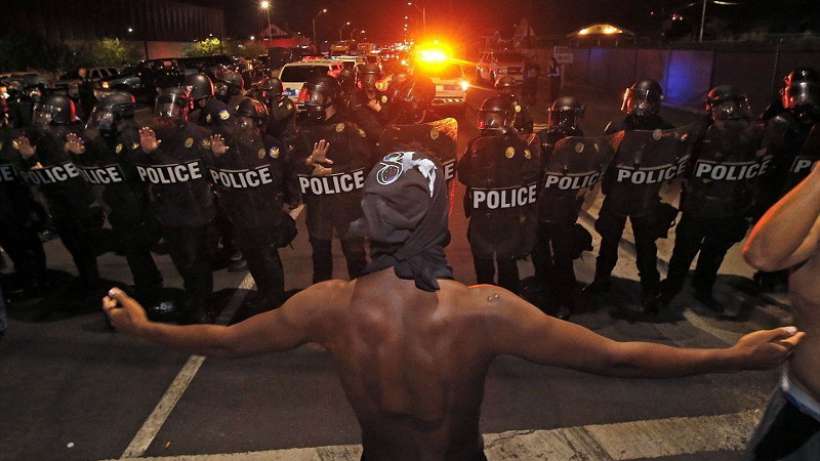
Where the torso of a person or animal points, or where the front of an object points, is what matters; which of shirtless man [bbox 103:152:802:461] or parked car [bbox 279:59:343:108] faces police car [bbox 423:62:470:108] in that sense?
the shirtless man

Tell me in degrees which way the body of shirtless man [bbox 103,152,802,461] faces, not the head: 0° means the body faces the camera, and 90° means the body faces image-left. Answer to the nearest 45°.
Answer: approximately 180°

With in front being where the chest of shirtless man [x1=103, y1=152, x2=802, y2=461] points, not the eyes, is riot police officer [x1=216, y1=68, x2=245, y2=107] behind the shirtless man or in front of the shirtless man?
in front

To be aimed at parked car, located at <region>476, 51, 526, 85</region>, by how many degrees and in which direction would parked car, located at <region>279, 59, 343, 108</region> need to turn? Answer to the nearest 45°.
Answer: approximately 45° to its right

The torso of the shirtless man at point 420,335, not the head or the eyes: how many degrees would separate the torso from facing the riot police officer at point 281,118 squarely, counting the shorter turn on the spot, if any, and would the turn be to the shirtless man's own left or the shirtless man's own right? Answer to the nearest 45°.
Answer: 0° — they already face them

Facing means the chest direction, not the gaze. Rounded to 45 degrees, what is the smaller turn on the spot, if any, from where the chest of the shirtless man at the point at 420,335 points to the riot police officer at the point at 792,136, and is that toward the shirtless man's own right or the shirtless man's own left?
approximately 45° to the shirtless man's own right

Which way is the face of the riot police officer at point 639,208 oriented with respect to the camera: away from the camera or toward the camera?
toward the camera

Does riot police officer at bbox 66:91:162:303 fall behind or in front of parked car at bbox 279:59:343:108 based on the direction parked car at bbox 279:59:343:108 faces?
in front

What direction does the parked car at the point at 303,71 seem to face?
away from the camera

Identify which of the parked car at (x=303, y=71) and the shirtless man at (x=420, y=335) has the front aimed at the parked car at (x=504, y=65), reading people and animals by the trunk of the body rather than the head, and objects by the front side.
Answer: the shirtless man

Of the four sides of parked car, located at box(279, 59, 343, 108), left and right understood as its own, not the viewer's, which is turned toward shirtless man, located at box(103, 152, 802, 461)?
back

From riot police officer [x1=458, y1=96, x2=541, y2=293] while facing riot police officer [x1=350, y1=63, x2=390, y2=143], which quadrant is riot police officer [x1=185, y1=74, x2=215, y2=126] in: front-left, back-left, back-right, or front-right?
front-left

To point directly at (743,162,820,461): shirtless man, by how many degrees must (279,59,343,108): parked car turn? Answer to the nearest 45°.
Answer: approximately 180°

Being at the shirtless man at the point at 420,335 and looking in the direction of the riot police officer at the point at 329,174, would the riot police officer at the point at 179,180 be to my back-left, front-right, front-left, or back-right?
front-left
